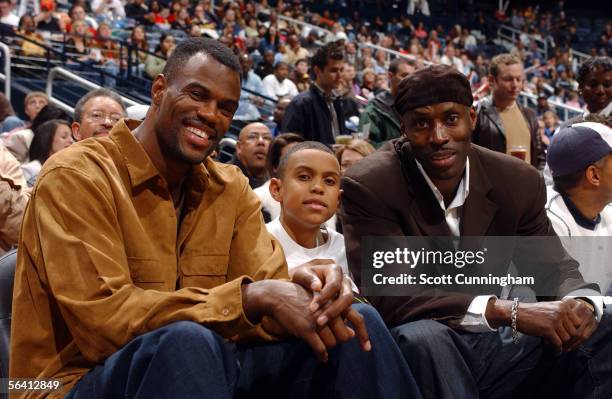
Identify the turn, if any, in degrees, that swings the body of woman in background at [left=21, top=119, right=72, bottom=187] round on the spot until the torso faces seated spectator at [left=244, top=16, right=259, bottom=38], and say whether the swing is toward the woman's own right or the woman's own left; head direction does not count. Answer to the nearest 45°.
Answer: approximately 90° to the woman's own left

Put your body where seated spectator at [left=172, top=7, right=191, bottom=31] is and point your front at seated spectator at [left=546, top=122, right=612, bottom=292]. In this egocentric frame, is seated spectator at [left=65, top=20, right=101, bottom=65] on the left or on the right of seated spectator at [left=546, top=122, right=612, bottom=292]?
right

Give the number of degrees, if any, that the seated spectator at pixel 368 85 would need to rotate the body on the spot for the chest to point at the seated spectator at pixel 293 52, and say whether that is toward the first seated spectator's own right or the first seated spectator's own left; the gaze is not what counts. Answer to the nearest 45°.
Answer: approximately 135° to the first seated spectator's own right

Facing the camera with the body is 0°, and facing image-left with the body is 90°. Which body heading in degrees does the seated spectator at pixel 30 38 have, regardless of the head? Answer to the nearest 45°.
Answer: approximately 315°

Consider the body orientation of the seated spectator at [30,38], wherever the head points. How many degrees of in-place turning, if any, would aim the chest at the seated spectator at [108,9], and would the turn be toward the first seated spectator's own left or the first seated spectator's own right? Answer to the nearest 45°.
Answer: approximately 90° to the first seated spectator's own left

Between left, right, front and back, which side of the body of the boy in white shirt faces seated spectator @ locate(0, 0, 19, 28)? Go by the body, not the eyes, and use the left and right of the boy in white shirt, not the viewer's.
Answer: back

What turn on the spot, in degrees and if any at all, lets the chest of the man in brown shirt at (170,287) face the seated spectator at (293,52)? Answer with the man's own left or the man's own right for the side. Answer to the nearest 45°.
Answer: approximately 135° to the man's own left

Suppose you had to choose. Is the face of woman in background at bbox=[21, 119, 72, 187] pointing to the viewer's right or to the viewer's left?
to the viewer's right
